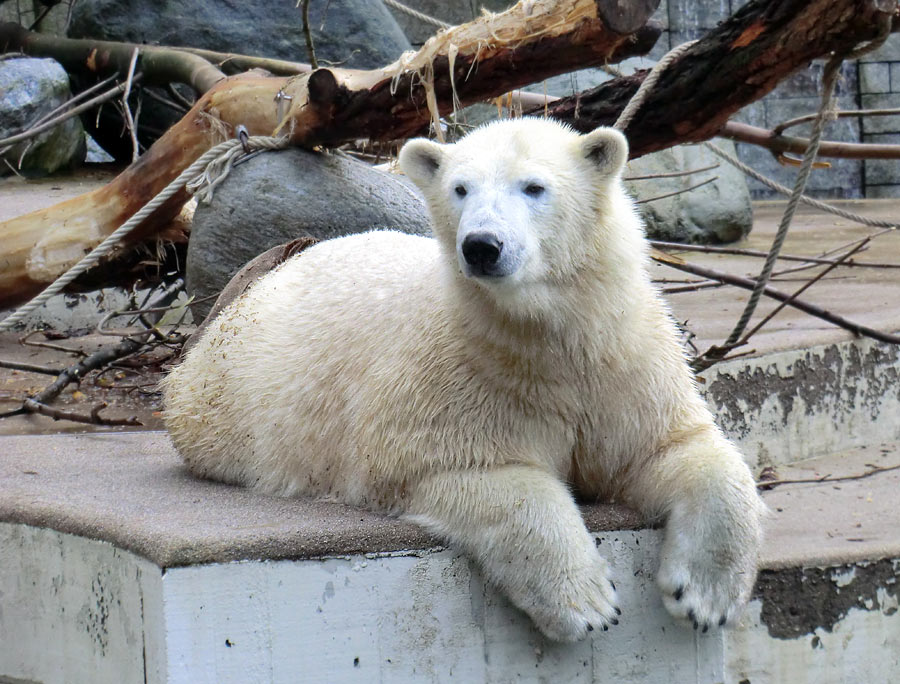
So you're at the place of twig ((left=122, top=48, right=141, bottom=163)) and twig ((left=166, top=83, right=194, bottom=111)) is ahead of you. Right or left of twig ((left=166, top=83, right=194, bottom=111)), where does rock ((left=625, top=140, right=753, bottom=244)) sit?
right

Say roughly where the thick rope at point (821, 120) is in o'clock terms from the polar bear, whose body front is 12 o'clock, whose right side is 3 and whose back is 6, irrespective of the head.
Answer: The thick rope is roughly at 9 o'clock from the polar bear.

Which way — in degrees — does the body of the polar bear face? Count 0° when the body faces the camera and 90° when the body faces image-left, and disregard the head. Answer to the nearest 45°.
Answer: approximately 315°

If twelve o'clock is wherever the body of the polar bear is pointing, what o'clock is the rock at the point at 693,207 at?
The rock is roughly at 8 o'clock from the polar bear.

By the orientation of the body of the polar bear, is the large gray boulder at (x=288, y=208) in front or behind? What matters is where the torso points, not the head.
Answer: behind

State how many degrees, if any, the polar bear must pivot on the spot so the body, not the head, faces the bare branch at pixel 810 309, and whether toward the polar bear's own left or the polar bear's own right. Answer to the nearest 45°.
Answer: approximately 90° to the polar bear's own left

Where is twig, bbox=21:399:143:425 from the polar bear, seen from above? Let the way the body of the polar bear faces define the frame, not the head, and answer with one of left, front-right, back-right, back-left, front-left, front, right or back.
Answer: back

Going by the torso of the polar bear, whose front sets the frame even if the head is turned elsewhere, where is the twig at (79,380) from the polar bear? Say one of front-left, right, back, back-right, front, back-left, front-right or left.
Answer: back

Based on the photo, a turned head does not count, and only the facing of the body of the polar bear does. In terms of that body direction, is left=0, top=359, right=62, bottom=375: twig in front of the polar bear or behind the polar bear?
behind

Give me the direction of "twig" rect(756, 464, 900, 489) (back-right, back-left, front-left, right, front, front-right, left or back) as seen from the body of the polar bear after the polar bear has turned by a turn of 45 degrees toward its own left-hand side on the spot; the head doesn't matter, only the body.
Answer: front-left

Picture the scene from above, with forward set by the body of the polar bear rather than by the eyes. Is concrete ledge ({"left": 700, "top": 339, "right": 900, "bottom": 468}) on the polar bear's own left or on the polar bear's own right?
on the polar bear's own left

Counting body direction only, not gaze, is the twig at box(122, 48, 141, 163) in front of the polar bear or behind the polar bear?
behind

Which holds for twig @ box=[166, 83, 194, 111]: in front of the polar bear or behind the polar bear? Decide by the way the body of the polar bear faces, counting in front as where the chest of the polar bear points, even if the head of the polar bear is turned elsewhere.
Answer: behind

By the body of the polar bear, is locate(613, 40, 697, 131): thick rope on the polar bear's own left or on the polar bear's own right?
on the polar bear's own left
